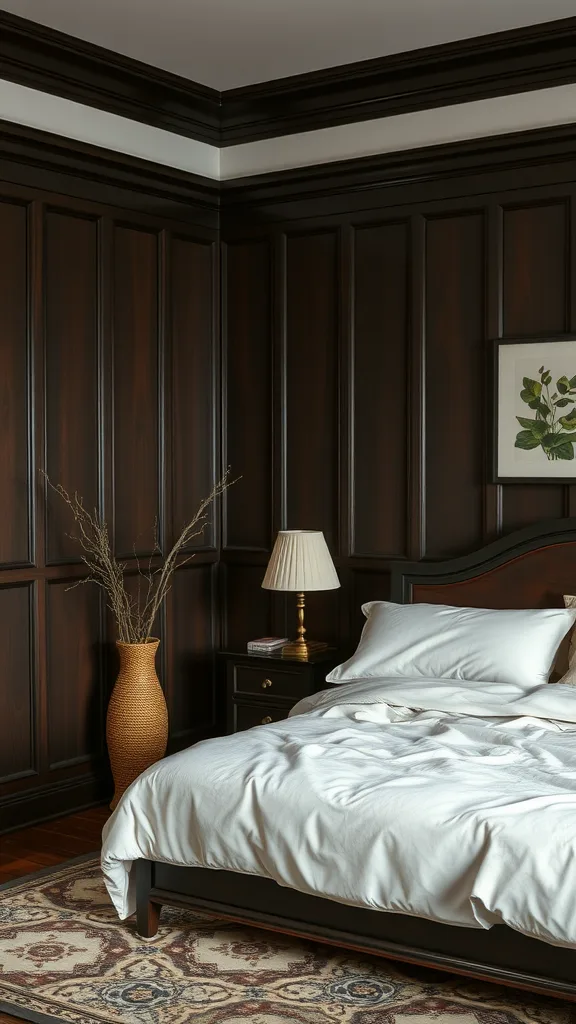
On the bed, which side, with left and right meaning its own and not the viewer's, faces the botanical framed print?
back

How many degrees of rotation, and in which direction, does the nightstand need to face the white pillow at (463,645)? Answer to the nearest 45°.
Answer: approximately 90° to its left

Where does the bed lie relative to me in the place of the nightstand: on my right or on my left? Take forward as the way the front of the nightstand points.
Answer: on my left

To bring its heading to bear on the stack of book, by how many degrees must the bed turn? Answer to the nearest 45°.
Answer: approximately 135° to its right

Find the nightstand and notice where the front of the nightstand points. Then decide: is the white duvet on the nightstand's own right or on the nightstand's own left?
on the nightstand's own left

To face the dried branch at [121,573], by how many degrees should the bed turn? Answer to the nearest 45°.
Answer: approximately 90° to its right

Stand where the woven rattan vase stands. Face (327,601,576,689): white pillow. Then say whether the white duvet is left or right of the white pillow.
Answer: right

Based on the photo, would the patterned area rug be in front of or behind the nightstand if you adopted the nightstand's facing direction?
in front

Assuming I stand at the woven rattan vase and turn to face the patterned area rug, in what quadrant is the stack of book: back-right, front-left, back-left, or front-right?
back-left

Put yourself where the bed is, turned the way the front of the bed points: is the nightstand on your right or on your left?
on your right

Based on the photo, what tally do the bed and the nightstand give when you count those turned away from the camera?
0

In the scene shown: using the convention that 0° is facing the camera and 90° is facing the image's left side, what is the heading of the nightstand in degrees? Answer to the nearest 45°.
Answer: approximately 45°
